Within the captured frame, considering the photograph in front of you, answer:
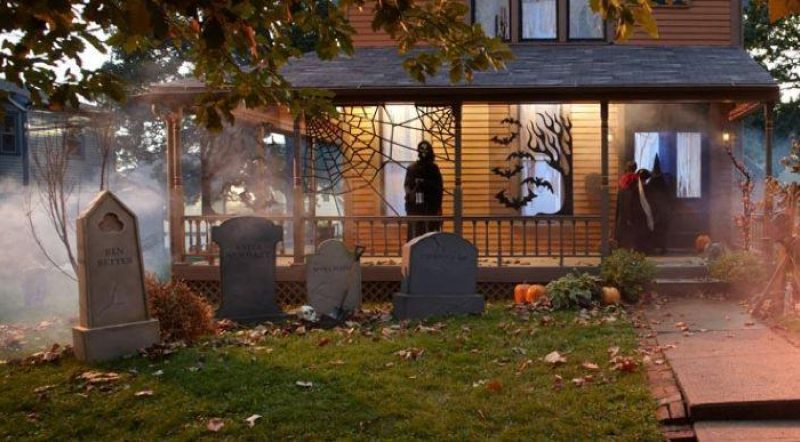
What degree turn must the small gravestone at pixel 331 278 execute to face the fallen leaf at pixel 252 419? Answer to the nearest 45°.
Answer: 0° — it already faces it

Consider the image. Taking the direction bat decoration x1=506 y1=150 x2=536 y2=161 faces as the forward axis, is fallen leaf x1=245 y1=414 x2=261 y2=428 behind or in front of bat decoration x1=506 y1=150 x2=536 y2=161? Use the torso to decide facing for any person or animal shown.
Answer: in front

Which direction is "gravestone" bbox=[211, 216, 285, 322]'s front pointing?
toward the camera

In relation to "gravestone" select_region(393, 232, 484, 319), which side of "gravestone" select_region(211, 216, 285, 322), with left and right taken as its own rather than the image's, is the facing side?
left

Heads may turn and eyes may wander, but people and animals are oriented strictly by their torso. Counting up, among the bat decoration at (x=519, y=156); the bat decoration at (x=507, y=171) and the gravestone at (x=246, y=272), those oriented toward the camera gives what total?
3

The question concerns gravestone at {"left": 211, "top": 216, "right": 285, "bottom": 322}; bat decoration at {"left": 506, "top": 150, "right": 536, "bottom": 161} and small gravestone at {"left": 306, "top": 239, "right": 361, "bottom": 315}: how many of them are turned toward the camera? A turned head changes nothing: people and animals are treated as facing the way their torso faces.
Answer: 3

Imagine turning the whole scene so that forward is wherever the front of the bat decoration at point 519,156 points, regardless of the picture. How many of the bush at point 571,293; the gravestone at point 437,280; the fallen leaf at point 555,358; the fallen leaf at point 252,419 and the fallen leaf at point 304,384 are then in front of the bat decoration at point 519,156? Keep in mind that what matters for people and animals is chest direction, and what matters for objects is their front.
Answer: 5

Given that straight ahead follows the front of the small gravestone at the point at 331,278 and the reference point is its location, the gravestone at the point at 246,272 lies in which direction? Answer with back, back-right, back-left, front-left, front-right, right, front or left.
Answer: right

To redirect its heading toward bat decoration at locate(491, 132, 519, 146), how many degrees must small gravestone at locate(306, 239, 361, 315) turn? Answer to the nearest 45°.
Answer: approximately 135° to its left
